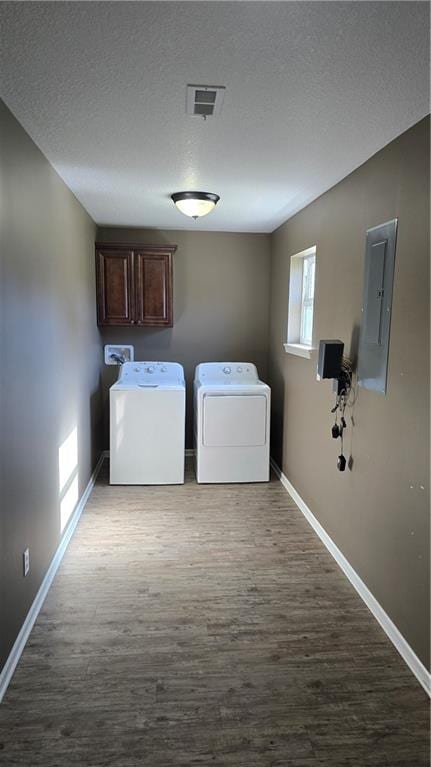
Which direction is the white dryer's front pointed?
toward the camera

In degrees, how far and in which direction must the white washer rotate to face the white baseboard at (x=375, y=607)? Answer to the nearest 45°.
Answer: approximately 45° to its left

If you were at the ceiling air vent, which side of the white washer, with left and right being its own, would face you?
front

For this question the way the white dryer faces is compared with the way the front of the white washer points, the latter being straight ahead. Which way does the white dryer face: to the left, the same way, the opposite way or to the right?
the same way

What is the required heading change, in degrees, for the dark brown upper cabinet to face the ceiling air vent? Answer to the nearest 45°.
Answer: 0° — it already faces it

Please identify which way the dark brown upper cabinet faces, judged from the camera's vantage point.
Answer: facing the viewer

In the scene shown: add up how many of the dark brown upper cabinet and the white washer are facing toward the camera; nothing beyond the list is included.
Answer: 2

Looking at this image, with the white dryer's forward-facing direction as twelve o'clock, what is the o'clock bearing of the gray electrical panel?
The gray electrical panel is roughly at 11 o'clock from the white dryer.
